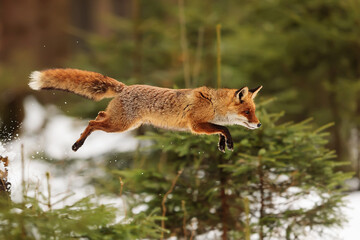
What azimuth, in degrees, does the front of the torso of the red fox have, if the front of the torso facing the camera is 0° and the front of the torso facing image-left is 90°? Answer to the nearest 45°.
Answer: approximately 270°
